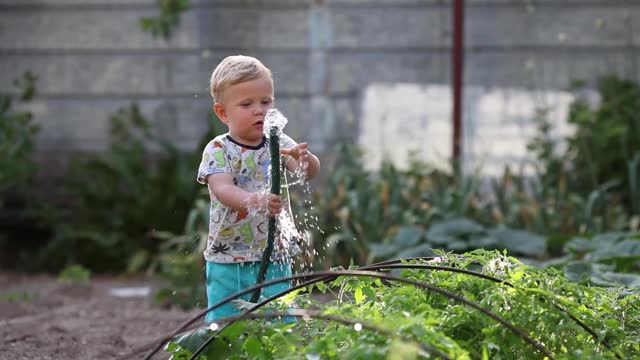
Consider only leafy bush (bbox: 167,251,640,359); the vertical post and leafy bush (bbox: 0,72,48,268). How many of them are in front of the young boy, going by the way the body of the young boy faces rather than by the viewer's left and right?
1

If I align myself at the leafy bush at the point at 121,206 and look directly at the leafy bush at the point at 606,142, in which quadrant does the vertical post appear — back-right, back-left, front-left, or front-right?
front-left

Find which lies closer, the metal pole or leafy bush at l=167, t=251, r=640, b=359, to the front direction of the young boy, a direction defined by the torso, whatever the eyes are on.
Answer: the leafy bush

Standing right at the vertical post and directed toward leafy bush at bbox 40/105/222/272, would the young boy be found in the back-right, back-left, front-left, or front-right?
front-left

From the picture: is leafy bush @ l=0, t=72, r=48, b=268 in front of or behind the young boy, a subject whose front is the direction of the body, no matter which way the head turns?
behind

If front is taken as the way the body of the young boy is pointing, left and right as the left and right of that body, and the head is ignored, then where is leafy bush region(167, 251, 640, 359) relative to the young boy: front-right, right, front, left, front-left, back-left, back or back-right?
front

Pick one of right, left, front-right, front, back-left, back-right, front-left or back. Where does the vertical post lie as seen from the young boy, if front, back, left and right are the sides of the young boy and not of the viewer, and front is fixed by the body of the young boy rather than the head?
back-left

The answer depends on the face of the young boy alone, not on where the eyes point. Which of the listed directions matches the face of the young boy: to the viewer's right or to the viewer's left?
to the viewer's right

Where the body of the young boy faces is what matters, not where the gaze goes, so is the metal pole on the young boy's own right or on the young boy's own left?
on the young boy's own left
